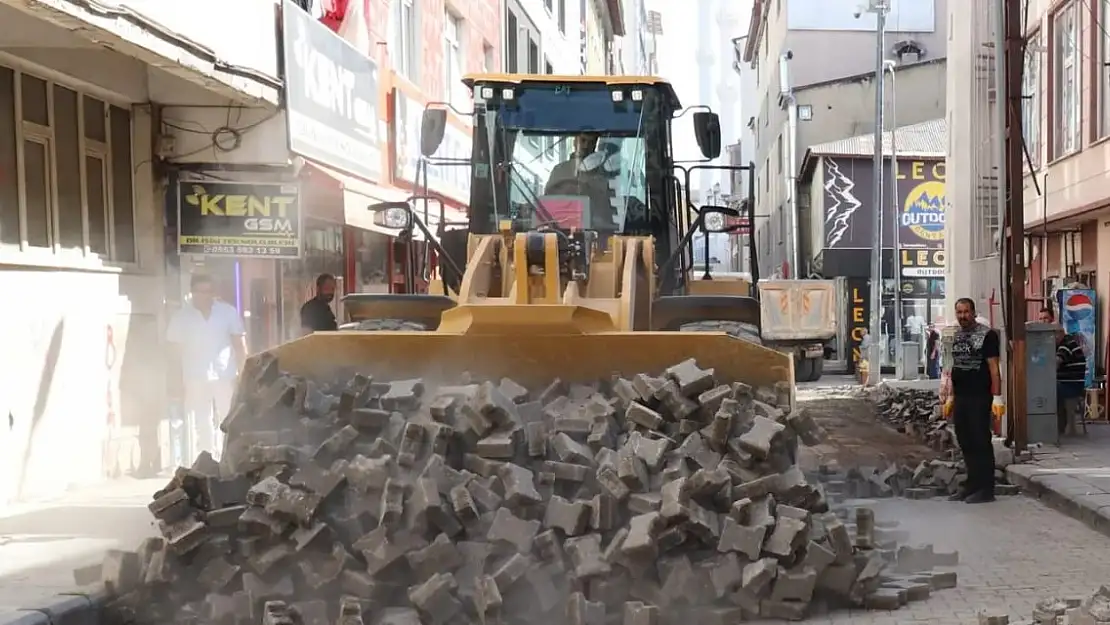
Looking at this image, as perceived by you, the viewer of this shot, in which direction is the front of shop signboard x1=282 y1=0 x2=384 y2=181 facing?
facing the viewer and to the right of the viewer

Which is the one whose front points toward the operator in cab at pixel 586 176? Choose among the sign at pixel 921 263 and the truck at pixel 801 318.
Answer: the sign

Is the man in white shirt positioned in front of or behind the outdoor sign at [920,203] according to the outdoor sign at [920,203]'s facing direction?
in front

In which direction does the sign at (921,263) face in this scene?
toward the camera

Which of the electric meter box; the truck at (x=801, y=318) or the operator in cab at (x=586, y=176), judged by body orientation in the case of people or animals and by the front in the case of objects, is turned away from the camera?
the truck

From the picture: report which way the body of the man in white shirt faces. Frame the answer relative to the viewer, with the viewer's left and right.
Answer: facing the viewer

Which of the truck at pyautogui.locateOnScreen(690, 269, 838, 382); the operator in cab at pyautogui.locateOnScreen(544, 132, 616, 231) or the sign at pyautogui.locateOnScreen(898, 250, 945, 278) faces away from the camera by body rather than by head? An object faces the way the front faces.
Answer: the truck

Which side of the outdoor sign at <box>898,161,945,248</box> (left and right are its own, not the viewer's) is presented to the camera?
front

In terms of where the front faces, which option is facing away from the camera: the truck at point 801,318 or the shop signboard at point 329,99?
the truck

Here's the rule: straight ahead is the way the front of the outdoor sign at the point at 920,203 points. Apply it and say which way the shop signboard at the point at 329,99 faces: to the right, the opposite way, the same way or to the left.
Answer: to the left

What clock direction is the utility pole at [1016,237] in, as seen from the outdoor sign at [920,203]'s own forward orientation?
The utility pole is roughly at 12 o'clock from the outdoor sign.
